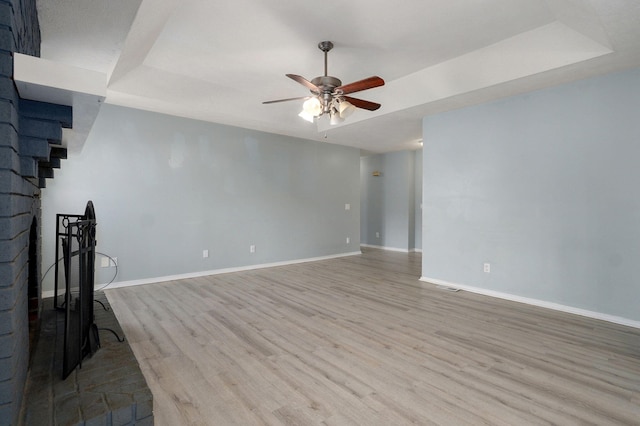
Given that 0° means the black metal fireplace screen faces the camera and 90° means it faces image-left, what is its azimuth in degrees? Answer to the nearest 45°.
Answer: approximately 270°
